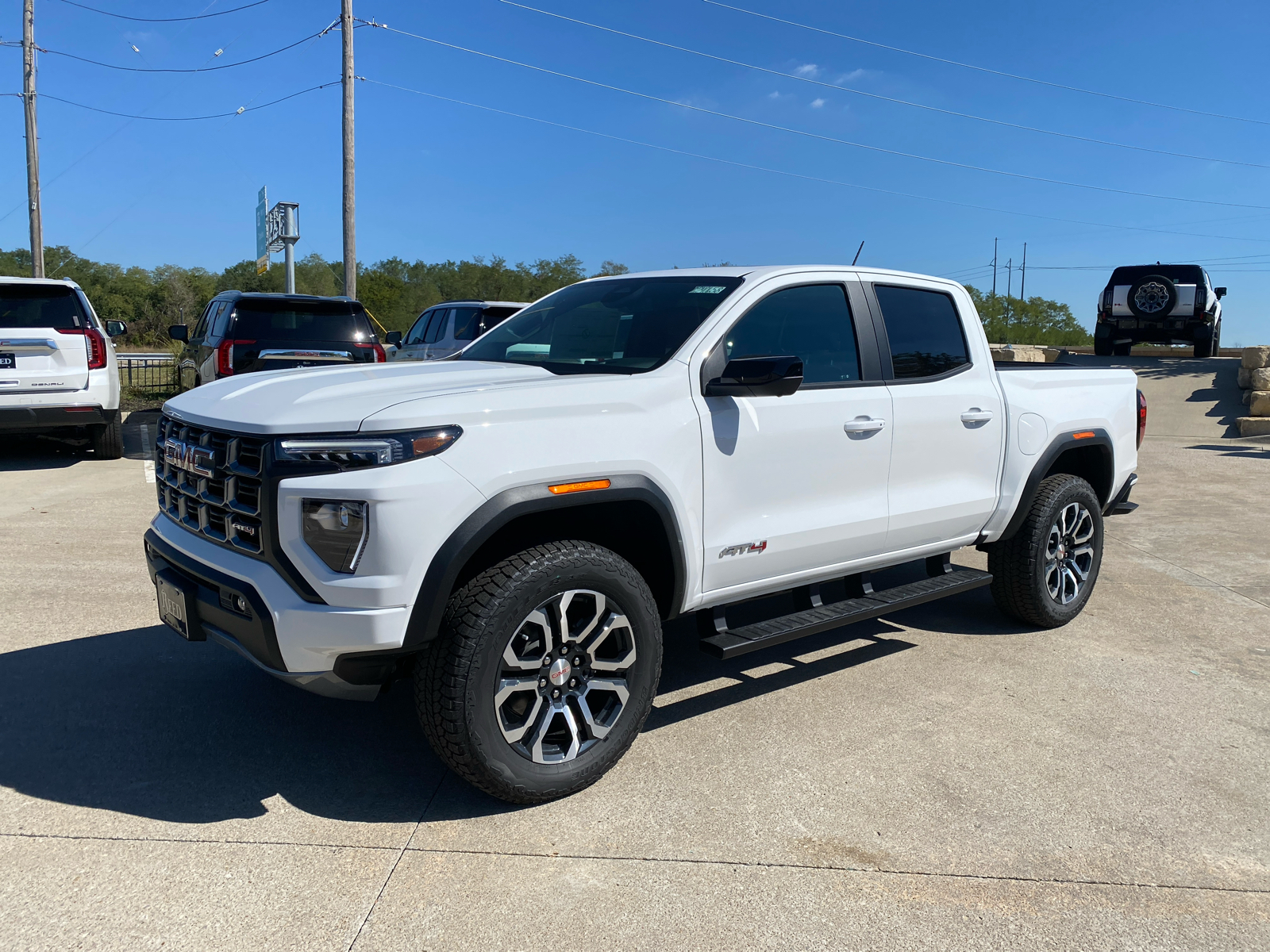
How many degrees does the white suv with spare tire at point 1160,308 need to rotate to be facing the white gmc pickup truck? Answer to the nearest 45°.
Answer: approximately 180°

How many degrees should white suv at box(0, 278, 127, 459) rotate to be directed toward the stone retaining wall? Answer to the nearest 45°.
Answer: approximately 90° to its right

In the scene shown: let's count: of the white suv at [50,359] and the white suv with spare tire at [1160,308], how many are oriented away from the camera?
2

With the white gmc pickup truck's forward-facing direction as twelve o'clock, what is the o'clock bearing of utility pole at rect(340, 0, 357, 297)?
The utility pole is roughly at 4 o'clock from the white gmc pickup truck.

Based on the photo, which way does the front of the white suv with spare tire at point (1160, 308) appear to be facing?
away from the camera

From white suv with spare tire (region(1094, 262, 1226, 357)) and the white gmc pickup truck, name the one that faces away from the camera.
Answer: the white suv with spare tire

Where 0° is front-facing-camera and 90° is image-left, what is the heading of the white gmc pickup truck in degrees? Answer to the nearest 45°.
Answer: approximately 45°

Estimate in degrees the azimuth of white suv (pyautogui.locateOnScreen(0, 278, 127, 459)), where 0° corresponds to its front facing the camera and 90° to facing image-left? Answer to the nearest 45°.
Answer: approximately 180°
